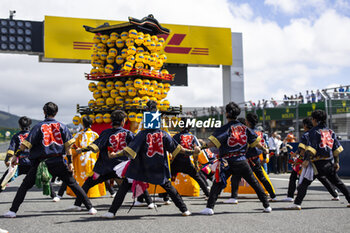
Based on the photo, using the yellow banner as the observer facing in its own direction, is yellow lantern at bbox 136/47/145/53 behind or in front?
in front

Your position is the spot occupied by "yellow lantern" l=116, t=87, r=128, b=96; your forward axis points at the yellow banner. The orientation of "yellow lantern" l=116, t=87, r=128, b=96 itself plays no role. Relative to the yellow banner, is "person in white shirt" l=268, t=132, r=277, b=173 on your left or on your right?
right

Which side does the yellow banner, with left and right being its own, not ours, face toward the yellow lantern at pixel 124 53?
front

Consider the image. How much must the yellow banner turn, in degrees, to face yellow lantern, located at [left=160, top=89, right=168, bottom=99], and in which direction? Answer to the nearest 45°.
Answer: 0° — it already faces it

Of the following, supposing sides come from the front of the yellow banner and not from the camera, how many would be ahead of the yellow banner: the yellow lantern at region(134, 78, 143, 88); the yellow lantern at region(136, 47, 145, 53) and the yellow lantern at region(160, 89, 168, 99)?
3

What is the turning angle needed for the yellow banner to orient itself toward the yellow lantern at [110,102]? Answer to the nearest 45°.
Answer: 0° — it already faces it

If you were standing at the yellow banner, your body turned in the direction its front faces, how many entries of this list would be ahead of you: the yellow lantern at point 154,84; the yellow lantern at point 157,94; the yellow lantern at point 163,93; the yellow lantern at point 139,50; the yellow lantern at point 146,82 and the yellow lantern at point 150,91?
6

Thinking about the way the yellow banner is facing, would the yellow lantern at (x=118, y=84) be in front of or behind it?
in front

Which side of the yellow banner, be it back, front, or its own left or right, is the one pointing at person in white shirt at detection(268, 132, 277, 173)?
front

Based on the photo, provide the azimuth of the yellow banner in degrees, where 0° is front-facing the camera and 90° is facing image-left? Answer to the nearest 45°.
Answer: approximately 0°

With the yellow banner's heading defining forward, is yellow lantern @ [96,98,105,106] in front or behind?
in front
